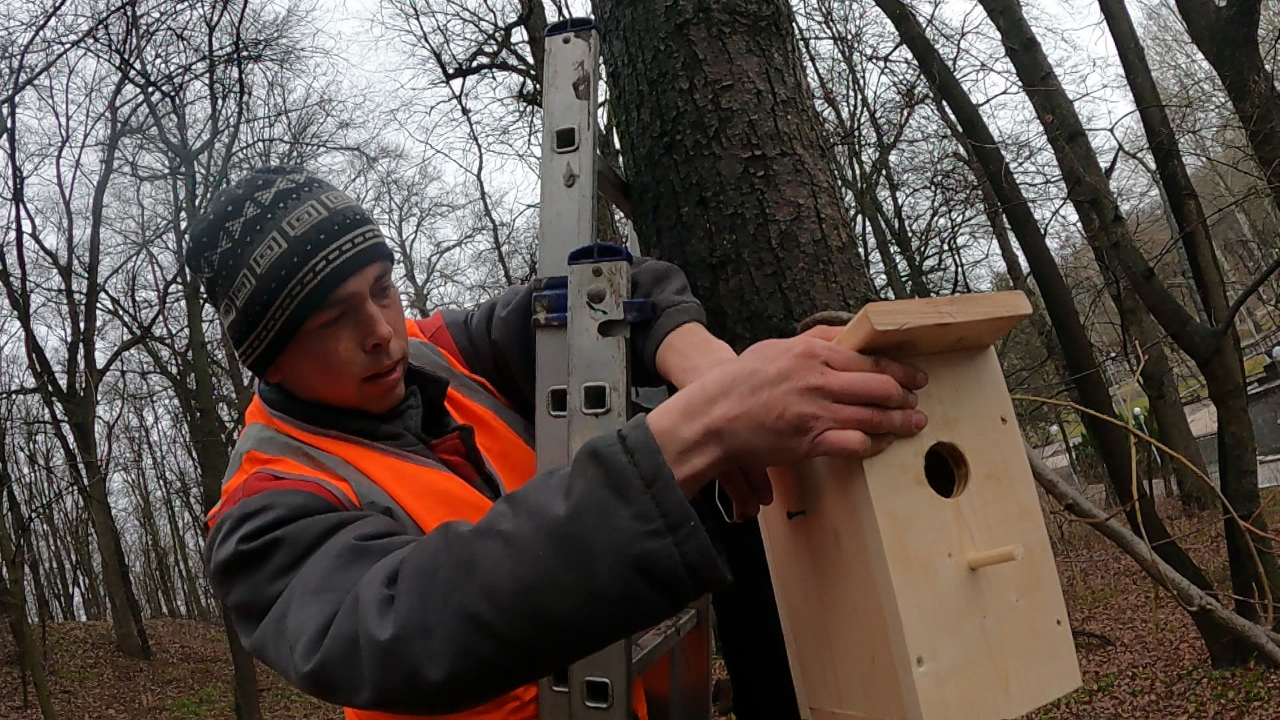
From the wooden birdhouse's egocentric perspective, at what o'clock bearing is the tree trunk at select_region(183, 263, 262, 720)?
The tree trunk is roughly at 6 o'clock from the wooden birdhouse.

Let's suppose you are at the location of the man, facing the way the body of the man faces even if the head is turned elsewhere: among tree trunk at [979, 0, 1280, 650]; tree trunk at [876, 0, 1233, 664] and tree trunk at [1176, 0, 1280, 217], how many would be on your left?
3

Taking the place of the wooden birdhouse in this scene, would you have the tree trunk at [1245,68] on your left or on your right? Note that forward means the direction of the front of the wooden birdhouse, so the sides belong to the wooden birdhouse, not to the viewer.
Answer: on your left

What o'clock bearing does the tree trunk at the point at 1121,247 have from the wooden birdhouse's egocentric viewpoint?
The tree trunk is roughly at 8 o'clock from the wooden birdhouse.

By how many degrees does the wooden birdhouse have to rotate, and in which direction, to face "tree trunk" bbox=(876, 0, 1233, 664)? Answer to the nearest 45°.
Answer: approximately 135° to its left

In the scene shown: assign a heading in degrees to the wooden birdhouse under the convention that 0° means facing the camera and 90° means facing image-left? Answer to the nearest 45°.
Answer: approximately 315°

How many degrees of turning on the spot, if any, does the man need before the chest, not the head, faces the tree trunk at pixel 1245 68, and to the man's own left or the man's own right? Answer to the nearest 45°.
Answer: approximately 90° to the man's own left

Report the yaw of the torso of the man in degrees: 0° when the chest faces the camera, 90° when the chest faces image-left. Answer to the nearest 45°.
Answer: approximately 315°

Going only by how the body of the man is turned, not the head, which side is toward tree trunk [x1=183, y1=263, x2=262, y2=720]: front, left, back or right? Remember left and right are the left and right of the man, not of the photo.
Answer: back
